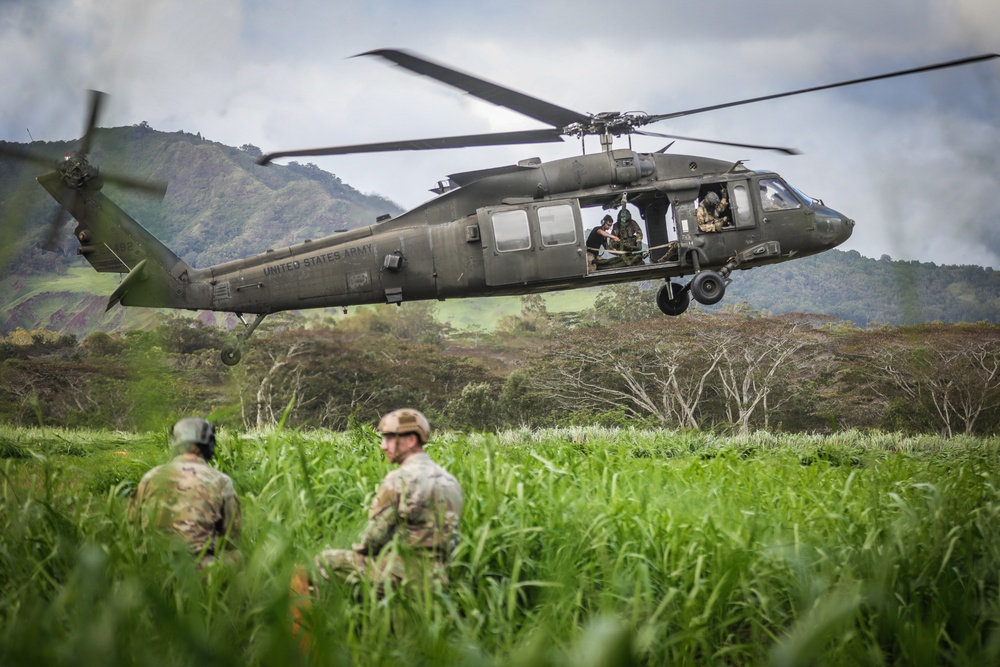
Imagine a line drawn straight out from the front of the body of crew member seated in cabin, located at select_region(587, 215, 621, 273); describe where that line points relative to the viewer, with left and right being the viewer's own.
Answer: facing to the right of the viewer

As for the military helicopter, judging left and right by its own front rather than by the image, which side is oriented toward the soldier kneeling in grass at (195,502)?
right

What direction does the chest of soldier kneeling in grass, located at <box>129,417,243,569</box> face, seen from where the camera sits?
away from the camera

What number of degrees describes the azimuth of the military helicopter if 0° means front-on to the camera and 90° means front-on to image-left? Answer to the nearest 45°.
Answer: approximately 270°

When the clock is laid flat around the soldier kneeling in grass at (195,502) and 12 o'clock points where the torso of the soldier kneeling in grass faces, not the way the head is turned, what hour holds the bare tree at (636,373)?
The bare tree is roughly at 1 o'clock from the soldier kneeling in grass.

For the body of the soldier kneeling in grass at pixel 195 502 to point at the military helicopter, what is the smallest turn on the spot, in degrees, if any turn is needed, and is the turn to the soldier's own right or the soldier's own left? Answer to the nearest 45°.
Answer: approximately 45° to the soldier's own right

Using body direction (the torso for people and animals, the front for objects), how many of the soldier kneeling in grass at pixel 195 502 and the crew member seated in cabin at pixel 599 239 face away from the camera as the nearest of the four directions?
1

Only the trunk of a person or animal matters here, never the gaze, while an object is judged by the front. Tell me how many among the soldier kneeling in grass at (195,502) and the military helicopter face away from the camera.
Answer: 1

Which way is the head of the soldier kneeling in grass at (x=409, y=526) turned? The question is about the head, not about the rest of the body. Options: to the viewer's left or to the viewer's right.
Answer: to the viewer's left

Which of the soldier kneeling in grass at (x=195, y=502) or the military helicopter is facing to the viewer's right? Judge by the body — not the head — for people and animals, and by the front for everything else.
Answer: the military helicopter
